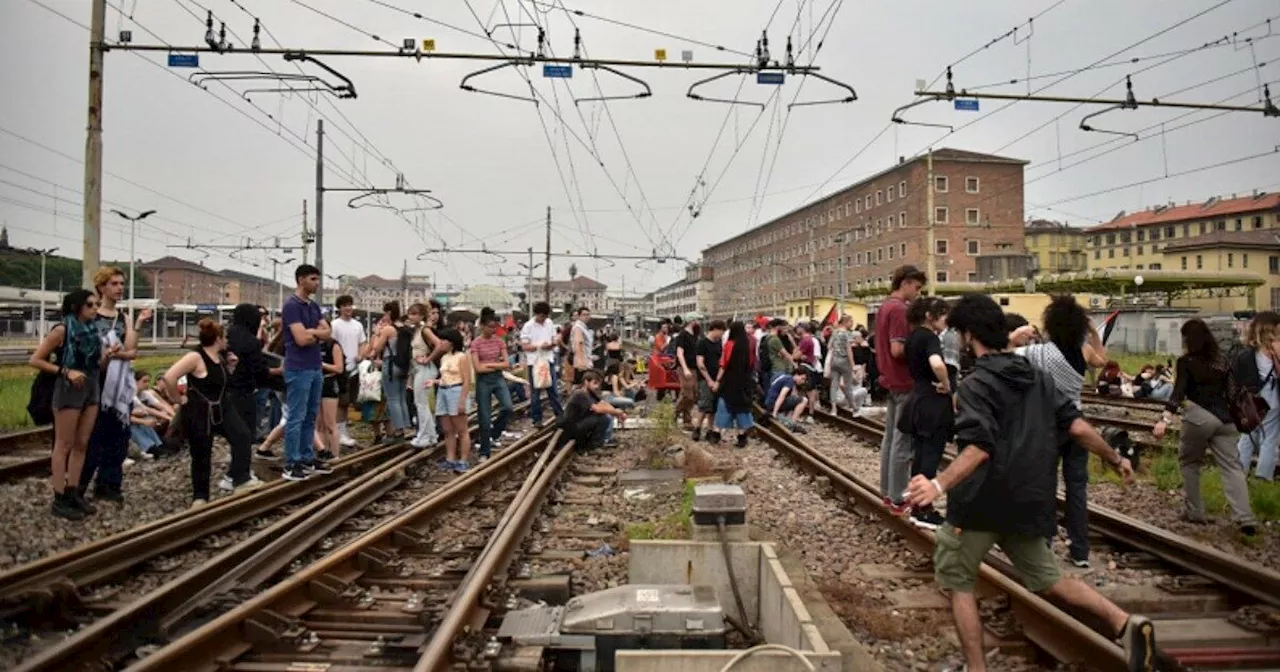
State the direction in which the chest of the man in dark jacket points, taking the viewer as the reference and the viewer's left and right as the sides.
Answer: facing away from the viewer and to the left of the viewer

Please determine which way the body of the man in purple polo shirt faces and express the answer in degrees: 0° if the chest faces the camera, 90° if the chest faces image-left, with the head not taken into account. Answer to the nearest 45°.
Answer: approximately 315°

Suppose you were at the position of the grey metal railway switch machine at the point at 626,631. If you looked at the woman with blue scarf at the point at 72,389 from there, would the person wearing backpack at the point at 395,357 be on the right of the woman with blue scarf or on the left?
right

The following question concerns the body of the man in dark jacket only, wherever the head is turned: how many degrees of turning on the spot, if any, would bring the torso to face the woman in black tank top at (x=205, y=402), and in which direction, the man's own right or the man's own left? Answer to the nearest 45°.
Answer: approximately 45° to the man's own left

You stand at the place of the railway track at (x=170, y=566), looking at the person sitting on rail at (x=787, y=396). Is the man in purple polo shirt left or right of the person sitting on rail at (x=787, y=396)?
left

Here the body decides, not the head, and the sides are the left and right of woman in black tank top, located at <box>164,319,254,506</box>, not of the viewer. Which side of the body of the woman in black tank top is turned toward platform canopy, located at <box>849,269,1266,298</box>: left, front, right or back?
left
